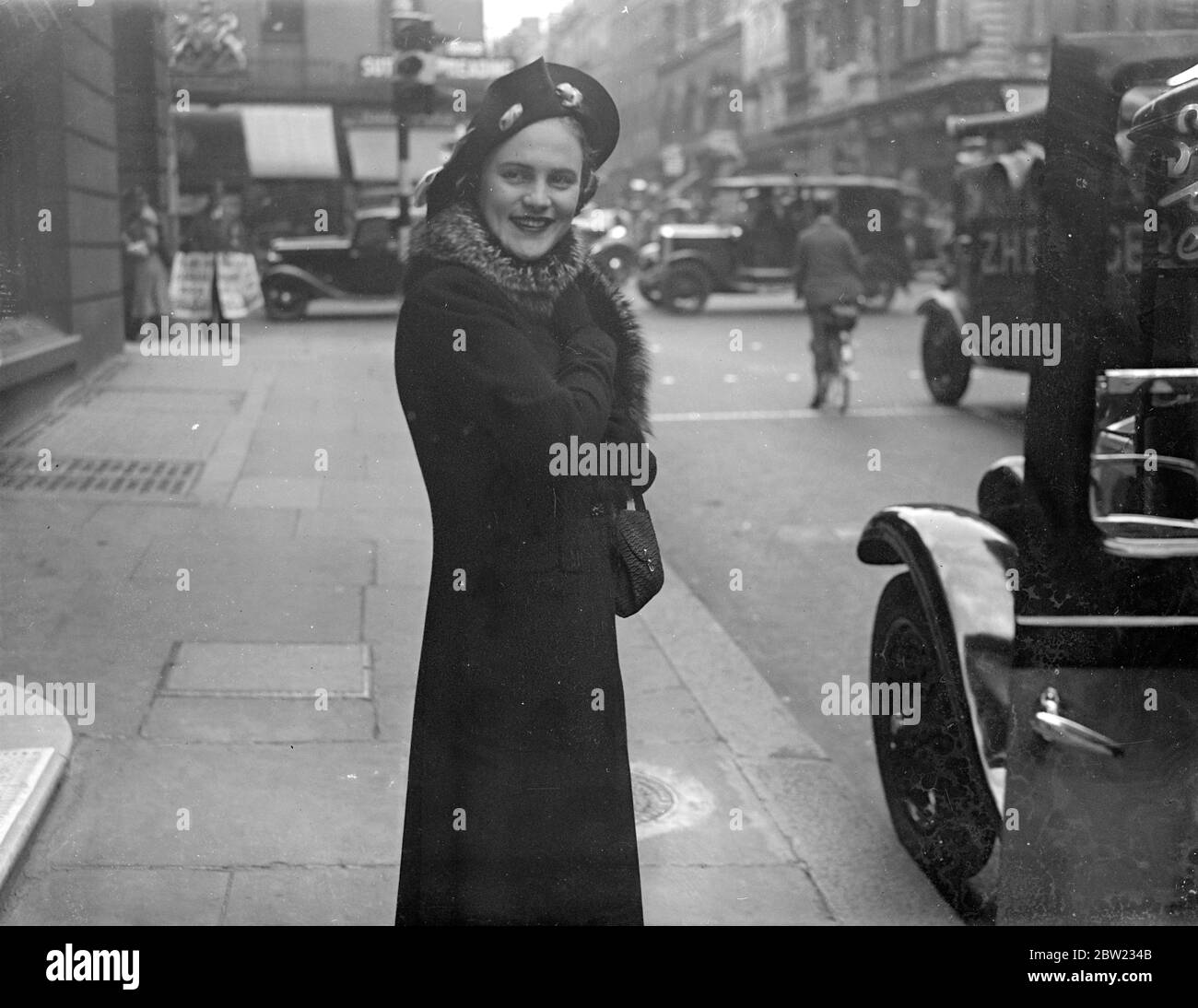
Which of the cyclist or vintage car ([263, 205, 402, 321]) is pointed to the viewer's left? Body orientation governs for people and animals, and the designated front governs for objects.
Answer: the vintage car

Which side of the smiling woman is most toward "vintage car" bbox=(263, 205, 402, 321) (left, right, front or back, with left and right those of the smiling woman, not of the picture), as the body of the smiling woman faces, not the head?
back

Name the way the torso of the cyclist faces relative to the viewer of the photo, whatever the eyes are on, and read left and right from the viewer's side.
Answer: facing away from the viewer

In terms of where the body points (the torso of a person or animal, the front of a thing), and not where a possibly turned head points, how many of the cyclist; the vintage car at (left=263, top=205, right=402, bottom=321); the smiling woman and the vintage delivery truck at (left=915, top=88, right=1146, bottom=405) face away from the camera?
1

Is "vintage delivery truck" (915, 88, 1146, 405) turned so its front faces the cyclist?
no

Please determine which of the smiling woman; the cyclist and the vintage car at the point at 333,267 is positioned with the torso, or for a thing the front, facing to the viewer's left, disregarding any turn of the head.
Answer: the vintage car

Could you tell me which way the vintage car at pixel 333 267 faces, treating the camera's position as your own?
facing to the left of the viewer

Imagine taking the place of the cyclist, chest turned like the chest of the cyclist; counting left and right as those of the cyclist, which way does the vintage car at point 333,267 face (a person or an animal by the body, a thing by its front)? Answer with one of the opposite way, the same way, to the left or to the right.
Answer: to the left

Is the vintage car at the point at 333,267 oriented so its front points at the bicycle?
no

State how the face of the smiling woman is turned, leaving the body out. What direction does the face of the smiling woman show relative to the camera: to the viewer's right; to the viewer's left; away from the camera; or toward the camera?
toward the camera

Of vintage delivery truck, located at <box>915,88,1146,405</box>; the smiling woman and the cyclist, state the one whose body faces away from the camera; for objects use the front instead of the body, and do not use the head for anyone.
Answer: the cyclist
